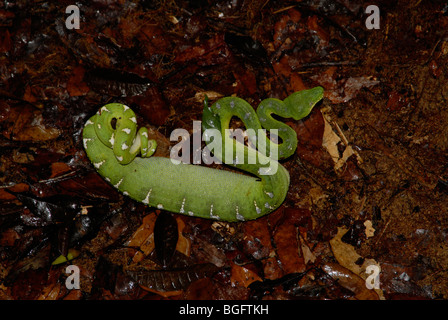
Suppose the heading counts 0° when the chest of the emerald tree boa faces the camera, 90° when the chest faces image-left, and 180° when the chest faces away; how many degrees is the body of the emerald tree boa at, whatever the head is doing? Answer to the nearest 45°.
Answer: approximately 270°
